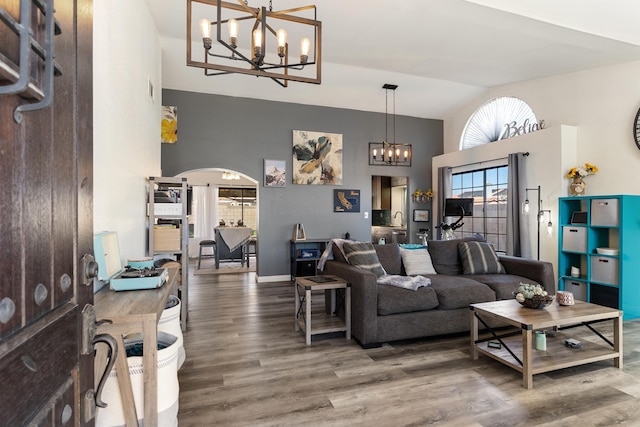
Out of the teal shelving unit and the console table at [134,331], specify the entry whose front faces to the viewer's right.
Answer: the console table

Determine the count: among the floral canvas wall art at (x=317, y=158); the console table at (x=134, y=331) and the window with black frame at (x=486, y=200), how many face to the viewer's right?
1

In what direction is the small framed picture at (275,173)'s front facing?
toward the camera

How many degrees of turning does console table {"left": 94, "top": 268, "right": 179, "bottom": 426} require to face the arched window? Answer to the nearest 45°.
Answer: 0° — it already faces it

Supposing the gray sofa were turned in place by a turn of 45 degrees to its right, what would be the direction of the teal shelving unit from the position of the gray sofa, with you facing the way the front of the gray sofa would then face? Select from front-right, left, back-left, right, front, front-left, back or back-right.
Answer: back-left

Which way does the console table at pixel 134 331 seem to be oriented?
to the viewer's right

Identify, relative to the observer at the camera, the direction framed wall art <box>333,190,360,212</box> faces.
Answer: facing the viewer

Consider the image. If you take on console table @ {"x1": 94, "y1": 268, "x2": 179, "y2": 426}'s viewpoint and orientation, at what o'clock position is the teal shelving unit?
The teal shelving unit is roughly at 12 o'clock from the console table.

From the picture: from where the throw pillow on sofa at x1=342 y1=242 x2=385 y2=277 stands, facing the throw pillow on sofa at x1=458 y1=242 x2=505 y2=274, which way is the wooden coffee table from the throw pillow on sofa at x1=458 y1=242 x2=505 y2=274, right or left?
right

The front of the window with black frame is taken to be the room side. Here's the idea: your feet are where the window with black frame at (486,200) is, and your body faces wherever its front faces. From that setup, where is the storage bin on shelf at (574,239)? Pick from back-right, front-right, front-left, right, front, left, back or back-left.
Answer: left

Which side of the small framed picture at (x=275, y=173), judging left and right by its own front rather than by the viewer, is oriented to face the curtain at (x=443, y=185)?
left

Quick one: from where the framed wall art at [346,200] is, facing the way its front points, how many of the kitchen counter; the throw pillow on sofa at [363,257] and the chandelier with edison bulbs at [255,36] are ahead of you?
2

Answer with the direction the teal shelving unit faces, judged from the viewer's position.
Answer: facing the viewer and to the left of the viewer

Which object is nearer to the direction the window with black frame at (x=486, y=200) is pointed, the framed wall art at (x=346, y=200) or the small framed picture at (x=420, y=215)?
the framed wall art
